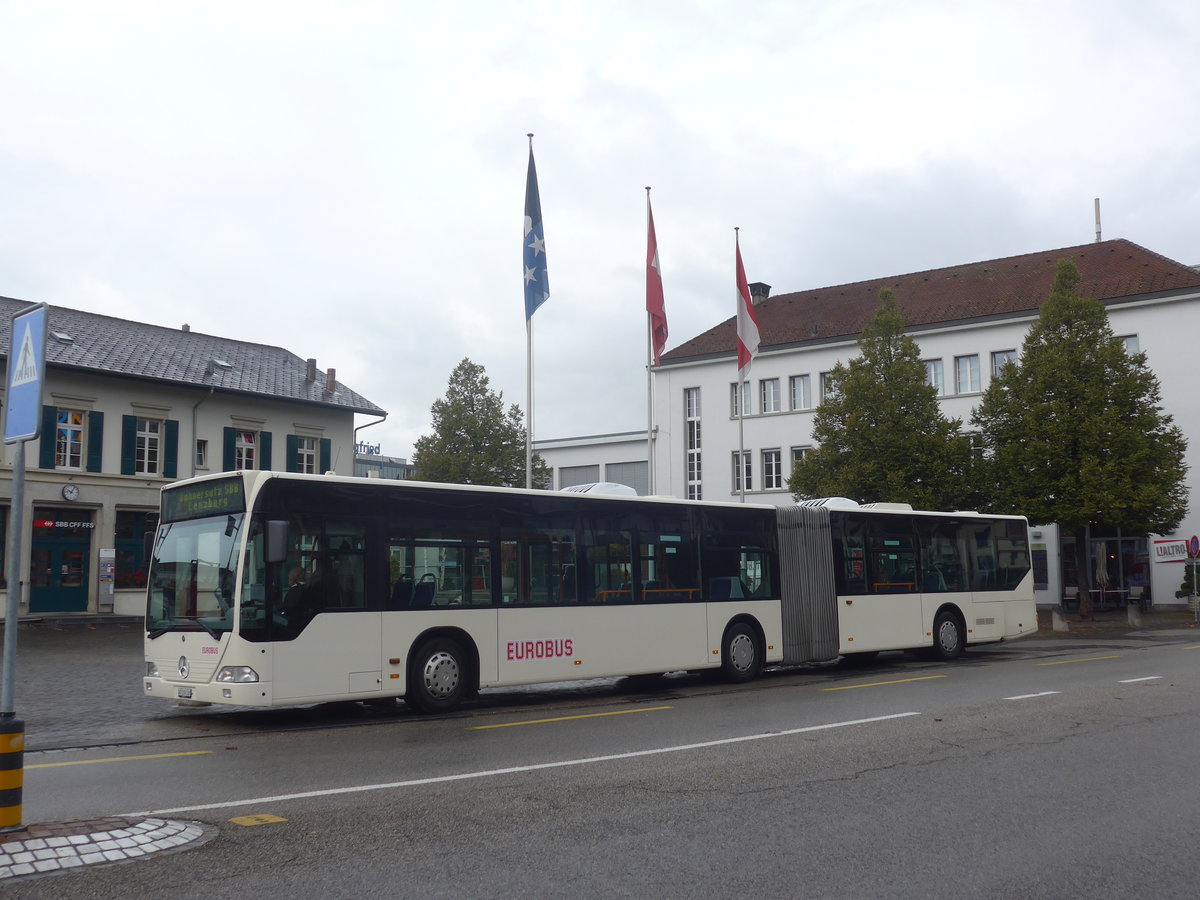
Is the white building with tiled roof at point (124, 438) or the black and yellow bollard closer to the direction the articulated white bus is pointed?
the black and yellow bollard

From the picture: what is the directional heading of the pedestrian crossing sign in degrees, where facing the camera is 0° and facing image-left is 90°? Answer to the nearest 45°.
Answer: approximately 45°

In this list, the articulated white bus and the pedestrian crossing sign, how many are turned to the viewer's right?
0

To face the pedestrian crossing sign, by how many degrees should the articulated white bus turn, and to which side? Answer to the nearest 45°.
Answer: approximately 45° to its left

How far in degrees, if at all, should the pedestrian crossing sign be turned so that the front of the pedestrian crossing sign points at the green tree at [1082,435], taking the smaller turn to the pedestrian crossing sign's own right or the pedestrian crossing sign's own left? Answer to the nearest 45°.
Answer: approximately 180°

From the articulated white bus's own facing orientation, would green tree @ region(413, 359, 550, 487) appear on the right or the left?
on its right

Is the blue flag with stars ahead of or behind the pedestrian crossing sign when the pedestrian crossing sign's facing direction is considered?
behind

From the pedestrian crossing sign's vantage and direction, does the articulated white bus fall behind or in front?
behind

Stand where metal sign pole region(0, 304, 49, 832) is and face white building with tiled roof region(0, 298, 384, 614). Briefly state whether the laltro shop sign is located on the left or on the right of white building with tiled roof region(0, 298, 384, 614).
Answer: right

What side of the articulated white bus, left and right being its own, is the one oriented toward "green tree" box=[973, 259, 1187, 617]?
back

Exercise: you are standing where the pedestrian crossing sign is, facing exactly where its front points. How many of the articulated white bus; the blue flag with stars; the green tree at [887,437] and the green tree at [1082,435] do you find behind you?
4

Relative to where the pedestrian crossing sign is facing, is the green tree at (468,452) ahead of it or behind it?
behind
